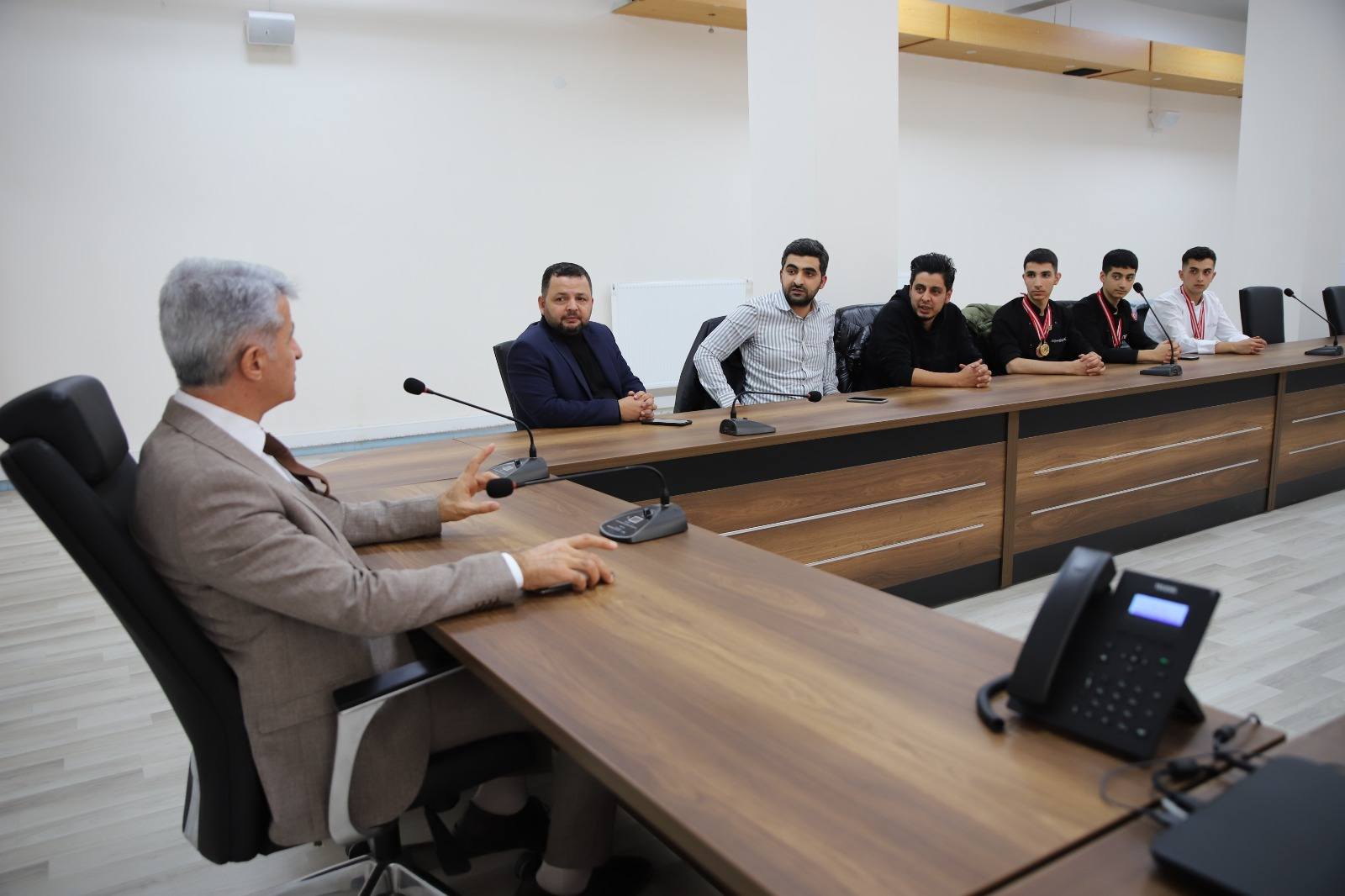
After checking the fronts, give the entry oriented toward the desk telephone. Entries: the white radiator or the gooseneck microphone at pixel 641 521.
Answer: the white radiator

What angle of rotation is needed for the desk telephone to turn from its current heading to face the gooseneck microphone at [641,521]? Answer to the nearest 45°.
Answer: approximately 90° to its right

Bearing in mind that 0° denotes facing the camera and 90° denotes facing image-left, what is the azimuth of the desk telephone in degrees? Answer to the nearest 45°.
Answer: approximately 45°

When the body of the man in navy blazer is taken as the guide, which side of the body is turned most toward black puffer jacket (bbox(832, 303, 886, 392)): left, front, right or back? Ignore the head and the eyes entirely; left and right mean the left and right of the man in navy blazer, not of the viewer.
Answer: left

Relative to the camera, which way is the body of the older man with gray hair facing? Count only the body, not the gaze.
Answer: to the viewer's right

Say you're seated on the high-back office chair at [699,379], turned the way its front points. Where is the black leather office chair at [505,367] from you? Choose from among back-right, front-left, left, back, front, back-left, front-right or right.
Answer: right

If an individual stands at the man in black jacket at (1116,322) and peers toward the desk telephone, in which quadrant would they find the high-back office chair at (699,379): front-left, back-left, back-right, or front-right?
front-right

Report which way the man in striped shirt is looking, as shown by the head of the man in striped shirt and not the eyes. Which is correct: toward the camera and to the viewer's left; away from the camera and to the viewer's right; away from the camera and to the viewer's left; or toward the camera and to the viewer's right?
toward the camera and to the viewer's left

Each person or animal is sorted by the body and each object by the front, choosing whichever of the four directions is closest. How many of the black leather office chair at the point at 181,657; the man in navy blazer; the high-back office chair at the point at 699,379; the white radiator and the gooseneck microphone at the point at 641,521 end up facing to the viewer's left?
1

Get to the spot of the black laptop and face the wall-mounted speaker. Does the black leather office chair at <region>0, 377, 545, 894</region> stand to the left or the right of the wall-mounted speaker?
left

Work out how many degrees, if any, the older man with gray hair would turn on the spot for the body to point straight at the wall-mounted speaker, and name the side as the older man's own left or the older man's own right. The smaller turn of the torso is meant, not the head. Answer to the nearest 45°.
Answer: approximately 90° to the older man's own left

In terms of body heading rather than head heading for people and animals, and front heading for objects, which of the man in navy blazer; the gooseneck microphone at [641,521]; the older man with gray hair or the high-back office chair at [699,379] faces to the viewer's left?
the gooseneck microphone

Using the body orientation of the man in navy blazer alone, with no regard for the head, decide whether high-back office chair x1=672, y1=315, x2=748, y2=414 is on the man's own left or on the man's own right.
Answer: on the man's own left

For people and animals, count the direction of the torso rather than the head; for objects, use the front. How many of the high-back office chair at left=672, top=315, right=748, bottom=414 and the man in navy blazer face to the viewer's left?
0

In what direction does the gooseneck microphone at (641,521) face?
to the viewer's left

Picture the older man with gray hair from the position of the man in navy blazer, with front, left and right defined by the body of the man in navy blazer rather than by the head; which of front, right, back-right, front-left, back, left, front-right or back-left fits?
front-right

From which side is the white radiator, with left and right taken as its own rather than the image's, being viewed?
front

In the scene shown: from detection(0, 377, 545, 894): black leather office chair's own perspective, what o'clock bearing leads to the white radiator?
The white radiator is roughly at 10 o'clock from the black leather office chair.
